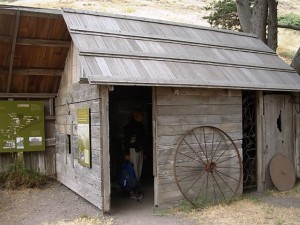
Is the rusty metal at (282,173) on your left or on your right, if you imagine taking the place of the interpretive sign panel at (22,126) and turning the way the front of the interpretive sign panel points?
on your left

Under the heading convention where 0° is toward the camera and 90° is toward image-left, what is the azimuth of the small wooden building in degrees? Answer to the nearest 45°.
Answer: approximately 315°

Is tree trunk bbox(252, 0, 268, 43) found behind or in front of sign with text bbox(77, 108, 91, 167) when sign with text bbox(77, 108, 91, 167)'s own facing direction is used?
behind

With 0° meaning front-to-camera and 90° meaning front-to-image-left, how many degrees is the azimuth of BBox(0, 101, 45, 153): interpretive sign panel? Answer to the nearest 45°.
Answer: approximately 0°

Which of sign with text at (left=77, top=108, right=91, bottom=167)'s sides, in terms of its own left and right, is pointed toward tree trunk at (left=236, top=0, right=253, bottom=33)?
back

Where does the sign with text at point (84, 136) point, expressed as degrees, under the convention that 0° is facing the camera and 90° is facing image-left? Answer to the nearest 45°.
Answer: approximately 45°

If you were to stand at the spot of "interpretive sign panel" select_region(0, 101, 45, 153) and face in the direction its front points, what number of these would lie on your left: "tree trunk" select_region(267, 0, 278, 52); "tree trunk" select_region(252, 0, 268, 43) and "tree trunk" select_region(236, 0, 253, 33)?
3

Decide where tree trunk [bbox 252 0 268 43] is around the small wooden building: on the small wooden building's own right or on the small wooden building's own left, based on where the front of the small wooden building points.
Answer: on the small wooden building's own left
